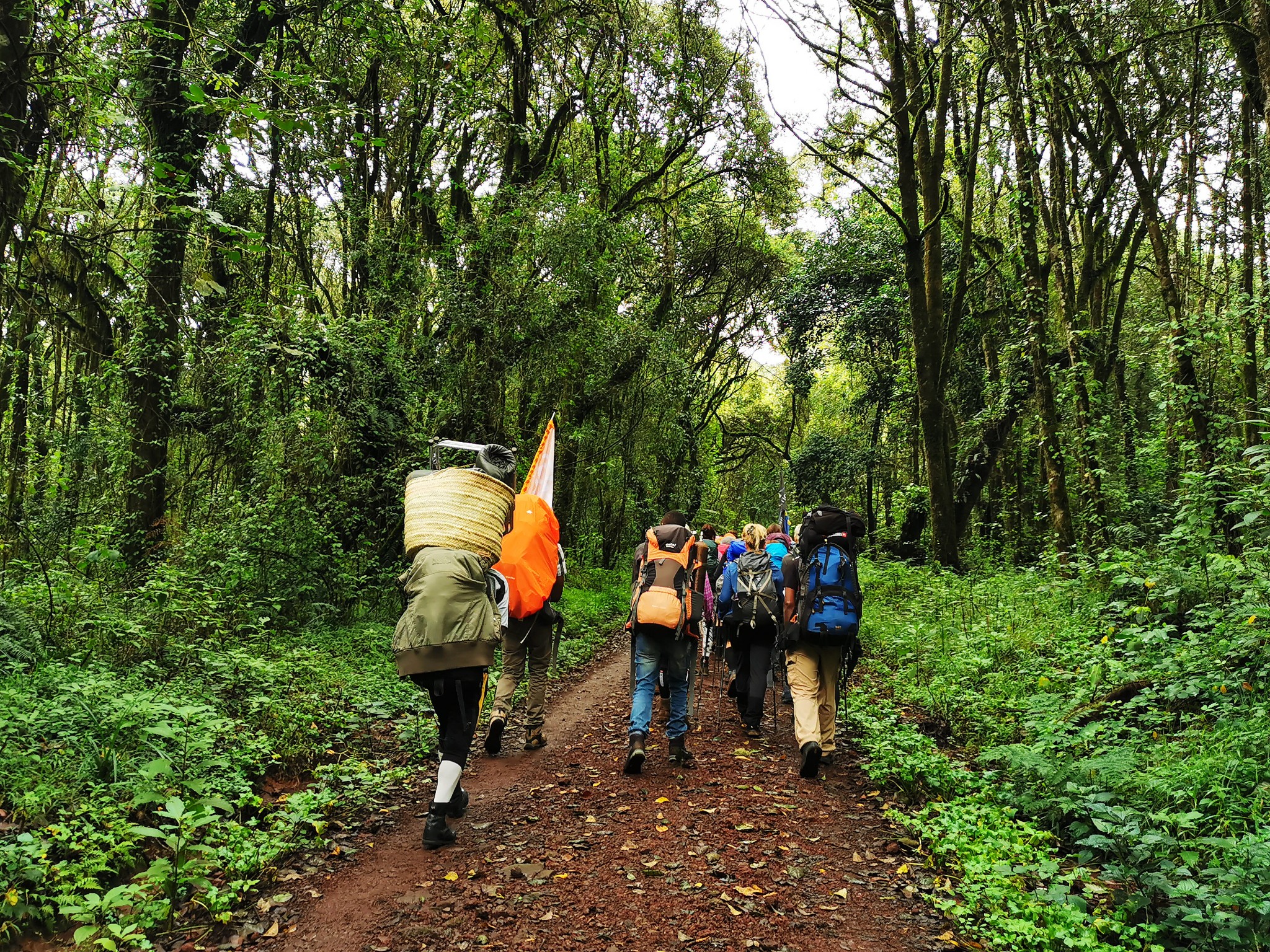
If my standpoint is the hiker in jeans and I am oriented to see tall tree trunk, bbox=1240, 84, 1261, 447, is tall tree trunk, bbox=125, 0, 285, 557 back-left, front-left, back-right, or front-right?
back-left

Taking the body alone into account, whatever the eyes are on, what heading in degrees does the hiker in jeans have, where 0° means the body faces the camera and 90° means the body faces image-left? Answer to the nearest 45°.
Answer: approximately 180°

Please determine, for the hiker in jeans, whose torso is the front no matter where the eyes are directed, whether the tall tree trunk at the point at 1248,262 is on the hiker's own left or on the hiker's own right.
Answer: on the hiker's own right

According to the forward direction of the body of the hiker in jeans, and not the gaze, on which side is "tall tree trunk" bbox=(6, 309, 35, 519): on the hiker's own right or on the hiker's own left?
on the hiker's own left

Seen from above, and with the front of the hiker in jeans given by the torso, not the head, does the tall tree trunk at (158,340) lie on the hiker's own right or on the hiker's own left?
on the hiker's own left
